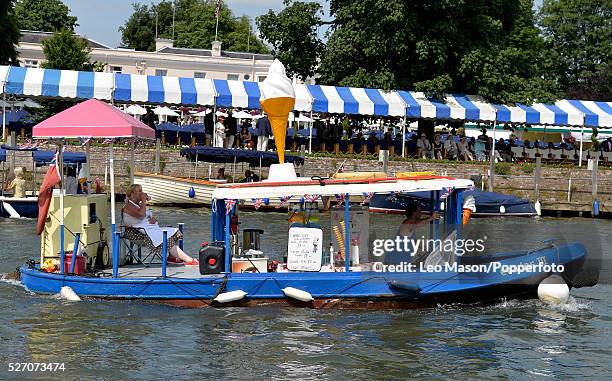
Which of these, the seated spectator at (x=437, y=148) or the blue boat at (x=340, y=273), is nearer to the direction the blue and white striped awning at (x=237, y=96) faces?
the blue boat

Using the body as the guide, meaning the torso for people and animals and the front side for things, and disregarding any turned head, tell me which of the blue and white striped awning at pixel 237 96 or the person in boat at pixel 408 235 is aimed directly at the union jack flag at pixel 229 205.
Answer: the blue and white striped awning

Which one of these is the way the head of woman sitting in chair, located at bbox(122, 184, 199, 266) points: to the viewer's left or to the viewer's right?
to the viewer's right

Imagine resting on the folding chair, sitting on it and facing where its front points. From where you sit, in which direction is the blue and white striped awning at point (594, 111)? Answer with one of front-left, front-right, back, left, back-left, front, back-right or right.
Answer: front-left

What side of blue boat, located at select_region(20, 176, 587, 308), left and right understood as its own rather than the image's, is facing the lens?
right

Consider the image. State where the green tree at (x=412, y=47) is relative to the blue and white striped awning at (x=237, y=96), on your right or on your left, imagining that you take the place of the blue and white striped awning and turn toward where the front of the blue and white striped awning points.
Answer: on your left

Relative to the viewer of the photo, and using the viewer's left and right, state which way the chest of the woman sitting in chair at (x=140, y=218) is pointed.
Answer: facing to the right of the viewer

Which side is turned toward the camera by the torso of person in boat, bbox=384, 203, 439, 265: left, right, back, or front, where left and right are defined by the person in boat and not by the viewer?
right

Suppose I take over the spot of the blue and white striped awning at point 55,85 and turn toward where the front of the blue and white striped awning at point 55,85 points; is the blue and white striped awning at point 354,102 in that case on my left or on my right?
on my left

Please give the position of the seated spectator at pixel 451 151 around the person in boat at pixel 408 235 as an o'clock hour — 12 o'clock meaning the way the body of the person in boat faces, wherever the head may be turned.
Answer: The seated spectator is roughly at 9 o'clock from the person in boat.
